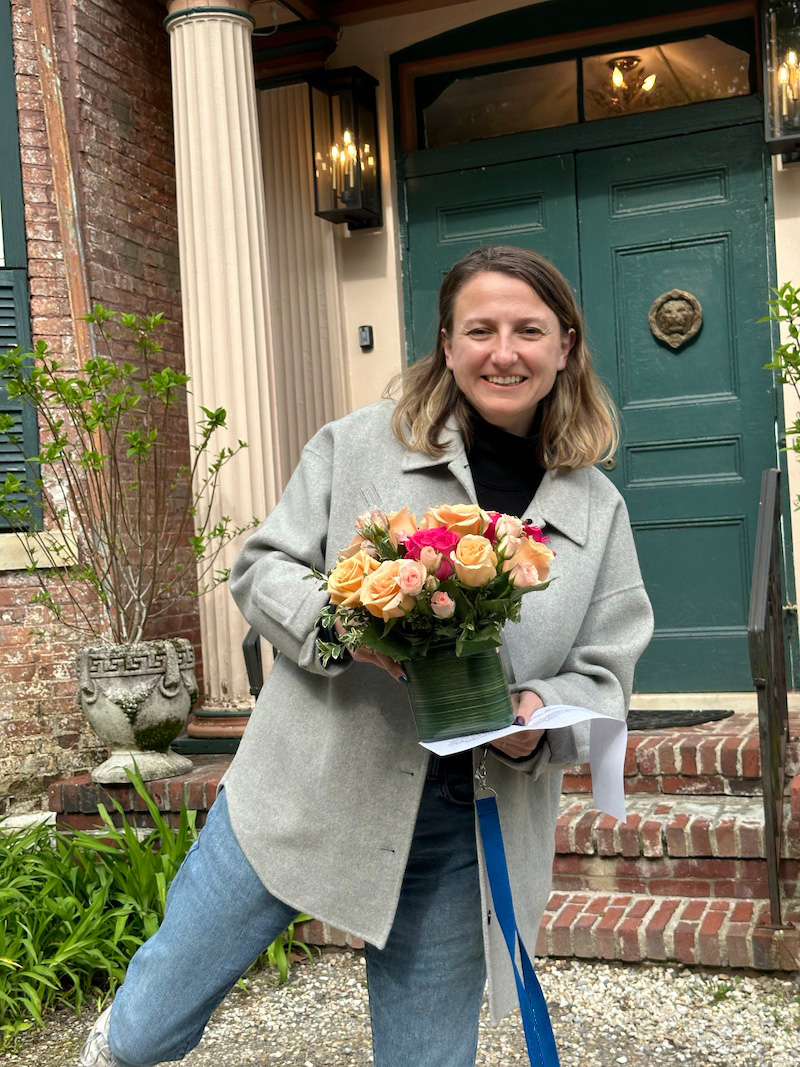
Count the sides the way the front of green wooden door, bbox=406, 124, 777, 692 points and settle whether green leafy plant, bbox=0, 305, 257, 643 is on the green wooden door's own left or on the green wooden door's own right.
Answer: on the green wooden door's own right

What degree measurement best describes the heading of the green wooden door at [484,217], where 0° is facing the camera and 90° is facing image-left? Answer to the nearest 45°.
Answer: approximately 0°

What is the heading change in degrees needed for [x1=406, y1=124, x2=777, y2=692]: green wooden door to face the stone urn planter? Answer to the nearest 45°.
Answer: approximately 45° to its right
